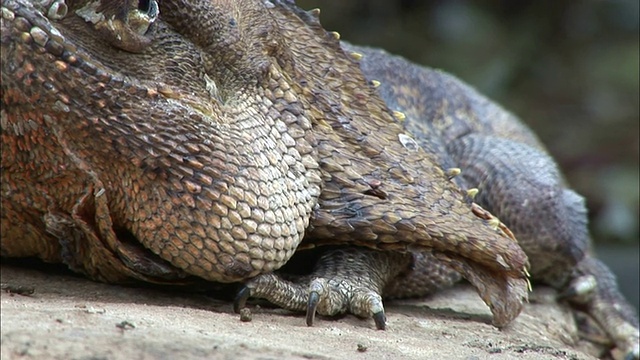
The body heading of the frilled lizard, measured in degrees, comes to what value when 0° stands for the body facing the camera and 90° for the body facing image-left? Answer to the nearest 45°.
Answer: approximately 45°
